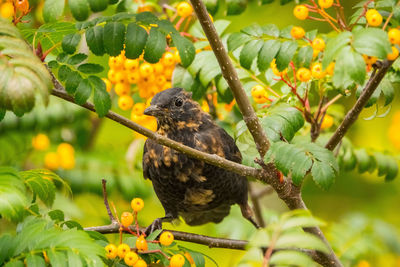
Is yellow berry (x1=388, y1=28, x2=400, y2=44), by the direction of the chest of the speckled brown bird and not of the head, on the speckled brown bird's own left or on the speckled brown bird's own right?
on the speckled brown bird's own left

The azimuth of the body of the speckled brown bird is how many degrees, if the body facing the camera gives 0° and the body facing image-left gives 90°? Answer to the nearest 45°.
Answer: approximately 45°

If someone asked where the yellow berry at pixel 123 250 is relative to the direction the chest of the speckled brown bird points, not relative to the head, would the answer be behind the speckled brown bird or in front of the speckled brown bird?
in front

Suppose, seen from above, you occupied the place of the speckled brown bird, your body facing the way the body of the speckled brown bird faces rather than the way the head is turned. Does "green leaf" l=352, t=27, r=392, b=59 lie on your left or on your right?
on your left
